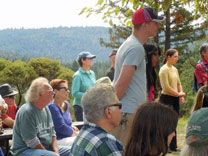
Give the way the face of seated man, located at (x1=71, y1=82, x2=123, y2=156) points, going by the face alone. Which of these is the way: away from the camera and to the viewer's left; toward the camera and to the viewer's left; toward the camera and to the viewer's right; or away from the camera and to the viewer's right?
away from the camera and to the viewer's right

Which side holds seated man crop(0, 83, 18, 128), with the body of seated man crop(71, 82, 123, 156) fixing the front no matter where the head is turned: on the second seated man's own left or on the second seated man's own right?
on the second seated man's own left

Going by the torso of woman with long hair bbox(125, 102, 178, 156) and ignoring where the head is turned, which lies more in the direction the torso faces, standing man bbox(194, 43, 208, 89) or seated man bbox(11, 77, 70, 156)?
the standing man

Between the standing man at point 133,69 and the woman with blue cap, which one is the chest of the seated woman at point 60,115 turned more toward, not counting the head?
the standing man

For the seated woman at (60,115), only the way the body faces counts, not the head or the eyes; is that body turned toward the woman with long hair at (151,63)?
no

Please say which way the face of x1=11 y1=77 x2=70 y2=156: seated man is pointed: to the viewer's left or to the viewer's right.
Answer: to the viewer's right
